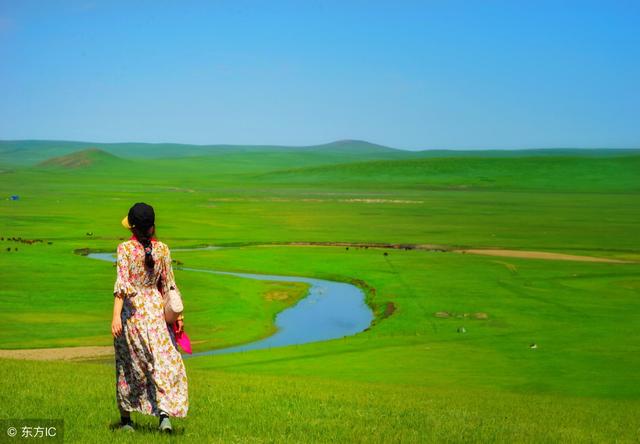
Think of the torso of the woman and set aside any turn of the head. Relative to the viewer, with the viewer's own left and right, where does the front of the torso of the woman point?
facing away from the viewer

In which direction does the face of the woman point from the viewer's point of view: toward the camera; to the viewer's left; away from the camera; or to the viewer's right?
away from the camera
